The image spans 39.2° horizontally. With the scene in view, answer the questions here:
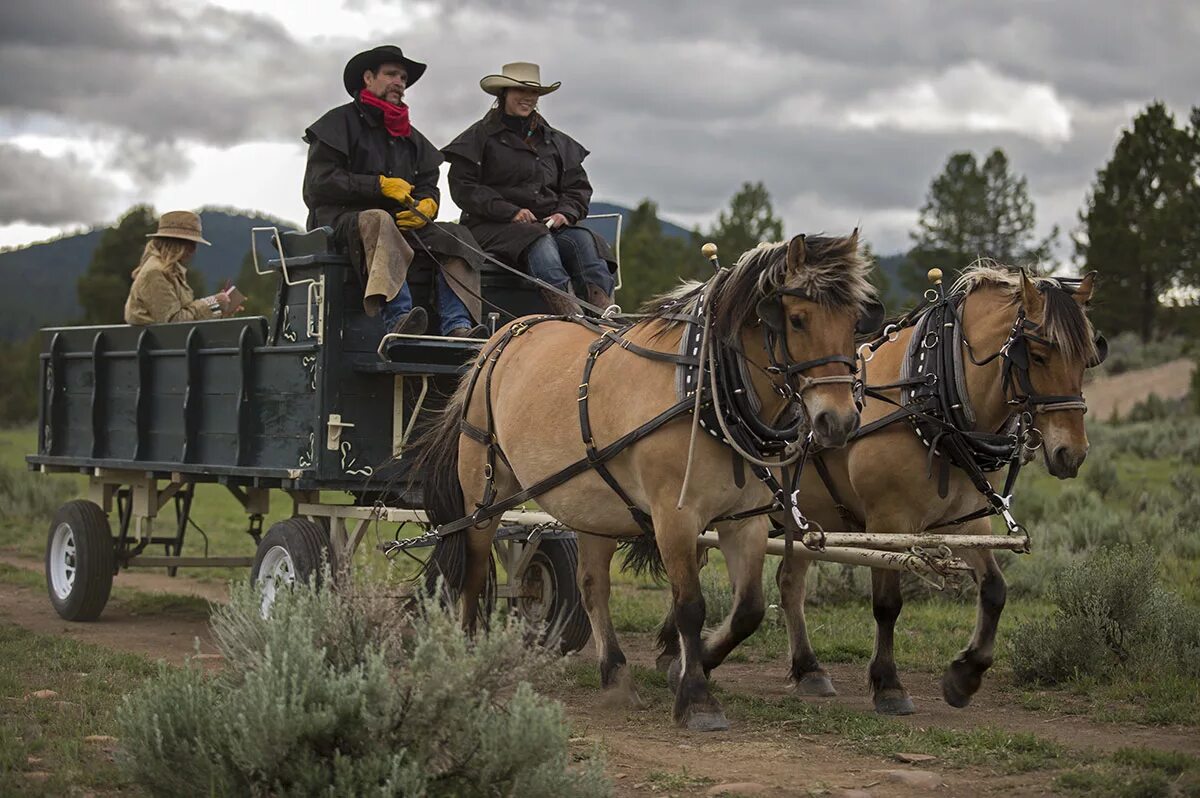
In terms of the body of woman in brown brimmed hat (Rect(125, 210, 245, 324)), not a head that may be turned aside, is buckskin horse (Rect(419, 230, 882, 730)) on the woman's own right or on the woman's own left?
on the woman's own right

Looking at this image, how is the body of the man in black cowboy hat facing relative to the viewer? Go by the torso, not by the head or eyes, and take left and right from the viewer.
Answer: facing the viewer and to the right of the viewer

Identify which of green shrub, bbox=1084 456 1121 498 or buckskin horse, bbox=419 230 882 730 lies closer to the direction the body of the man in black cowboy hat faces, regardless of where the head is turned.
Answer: the buckskin horse

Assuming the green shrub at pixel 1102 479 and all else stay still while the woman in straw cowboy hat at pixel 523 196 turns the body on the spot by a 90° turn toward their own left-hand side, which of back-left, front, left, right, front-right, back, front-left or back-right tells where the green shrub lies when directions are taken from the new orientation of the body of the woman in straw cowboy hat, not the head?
front

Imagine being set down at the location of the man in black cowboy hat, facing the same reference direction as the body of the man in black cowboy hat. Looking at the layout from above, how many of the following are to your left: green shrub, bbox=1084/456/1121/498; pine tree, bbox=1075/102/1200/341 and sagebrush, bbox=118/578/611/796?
2

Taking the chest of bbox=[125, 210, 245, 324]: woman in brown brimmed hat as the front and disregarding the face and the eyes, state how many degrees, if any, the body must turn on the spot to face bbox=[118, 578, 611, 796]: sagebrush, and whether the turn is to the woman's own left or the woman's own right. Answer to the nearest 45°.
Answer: approximately 90° to the woman's own right

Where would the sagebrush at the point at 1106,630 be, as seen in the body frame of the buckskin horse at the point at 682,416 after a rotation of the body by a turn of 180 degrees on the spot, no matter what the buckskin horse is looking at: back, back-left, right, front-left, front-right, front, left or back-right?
right

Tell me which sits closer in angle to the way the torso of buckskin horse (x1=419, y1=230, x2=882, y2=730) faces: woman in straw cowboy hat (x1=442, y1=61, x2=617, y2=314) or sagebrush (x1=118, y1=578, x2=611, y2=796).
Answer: the sagebrush

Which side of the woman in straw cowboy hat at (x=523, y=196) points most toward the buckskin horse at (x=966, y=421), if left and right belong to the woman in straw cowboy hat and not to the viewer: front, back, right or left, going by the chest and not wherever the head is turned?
front

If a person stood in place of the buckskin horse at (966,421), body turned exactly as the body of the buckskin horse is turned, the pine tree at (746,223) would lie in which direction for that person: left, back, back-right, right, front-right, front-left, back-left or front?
back-left

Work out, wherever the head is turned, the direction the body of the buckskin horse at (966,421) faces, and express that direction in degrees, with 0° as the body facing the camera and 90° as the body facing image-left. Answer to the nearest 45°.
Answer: approximately 315°

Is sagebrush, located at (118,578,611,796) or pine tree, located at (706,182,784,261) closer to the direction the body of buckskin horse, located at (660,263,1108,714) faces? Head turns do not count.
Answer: the sagebrush

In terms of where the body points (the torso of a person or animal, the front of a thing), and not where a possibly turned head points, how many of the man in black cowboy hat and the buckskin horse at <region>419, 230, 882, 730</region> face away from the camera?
0

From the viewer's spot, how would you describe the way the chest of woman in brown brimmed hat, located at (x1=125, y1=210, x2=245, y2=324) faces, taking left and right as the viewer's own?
facing to the right of the viewer

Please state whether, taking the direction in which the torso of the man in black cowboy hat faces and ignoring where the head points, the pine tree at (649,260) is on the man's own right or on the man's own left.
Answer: on the man's own left
